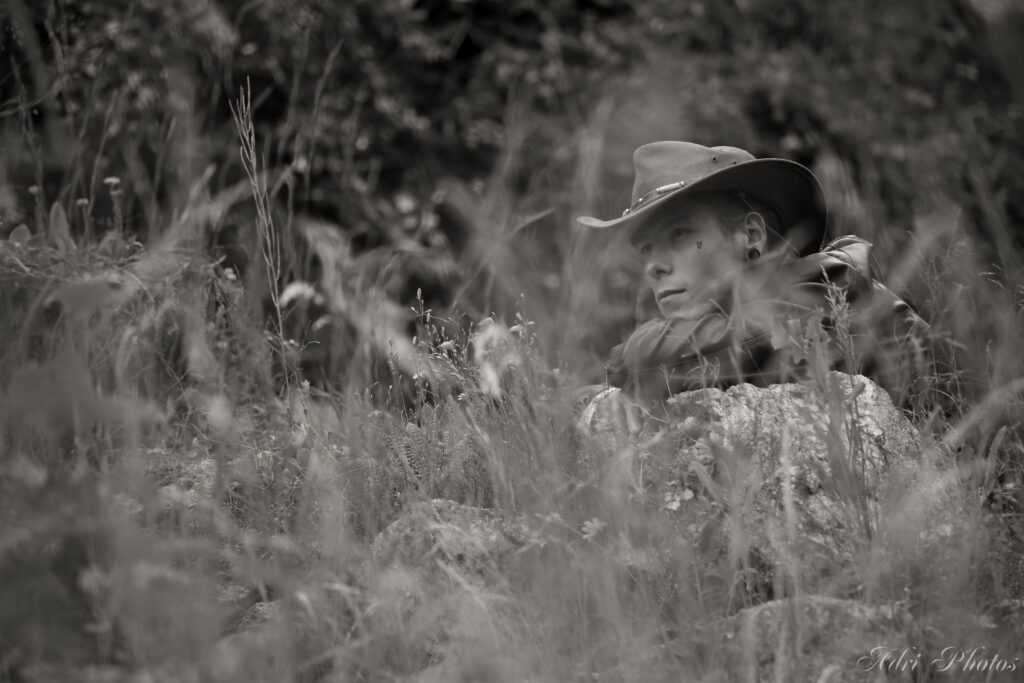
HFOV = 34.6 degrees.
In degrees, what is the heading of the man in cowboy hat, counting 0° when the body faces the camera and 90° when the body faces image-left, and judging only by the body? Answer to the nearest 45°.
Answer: approximately 45°

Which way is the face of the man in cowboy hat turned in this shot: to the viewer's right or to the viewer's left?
to the viewer's left
